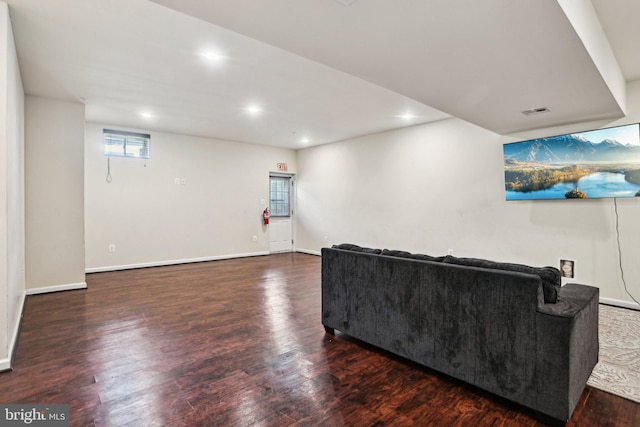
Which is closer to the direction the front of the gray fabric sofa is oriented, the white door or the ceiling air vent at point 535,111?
the ceiling air vent

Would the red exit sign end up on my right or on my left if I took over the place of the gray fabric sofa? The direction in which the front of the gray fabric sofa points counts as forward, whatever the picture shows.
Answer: on my left

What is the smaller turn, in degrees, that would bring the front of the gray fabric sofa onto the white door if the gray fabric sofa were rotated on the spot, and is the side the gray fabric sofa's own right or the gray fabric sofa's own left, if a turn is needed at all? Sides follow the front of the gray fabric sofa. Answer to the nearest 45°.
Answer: approximately 90° to the gray fabric sofa's own left

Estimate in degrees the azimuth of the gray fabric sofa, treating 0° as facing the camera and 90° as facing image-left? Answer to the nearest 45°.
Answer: approximately 225°

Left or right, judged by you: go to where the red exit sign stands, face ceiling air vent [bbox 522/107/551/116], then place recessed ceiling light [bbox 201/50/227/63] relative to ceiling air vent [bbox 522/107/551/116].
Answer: right
